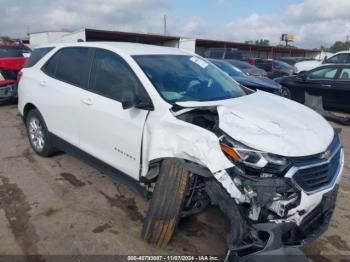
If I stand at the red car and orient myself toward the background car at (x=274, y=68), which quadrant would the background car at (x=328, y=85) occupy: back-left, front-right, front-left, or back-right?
front-right

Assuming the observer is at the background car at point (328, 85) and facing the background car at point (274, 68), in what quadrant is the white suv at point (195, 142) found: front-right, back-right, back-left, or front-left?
back-left

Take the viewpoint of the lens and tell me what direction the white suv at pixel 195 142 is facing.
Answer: facing the viewer and to the right of the viewer

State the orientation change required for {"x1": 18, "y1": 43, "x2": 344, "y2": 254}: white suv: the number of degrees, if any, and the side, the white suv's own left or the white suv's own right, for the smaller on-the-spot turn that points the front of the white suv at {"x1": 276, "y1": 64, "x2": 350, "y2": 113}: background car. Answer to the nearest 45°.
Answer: approximately 90° to the white suv's own left

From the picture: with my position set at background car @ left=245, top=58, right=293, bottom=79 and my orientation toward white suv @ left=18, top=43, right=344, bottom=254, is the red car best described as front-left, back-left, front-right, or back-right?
front-right

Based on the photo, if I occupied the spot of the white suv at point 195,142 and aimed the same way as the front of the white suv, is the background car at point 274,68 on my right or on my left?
on my left

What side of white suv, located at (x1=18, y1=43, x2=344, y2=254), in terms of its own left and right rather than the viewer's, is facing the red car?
back
